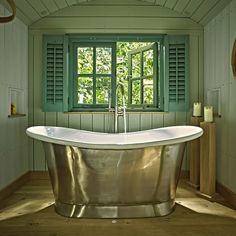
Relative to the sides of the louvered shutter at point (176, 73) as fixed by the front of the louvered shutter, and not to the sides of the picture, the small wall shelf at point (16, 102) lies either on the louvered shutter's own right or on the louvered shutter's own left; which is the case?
on the louvered shutter's own right

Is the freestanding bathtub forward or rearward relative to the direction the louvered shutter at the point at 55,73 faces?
forward

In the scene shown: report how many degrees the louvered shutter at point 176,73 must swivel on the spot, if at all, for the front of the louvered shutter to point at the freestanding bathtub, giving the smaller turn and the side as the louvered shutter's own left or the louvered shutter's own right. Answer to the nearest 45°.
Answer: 0° — it already faces it

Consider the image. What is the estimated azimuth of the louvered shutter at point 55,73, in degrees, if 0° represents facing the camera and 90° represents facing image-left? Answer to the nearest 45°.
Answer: approximately 0°

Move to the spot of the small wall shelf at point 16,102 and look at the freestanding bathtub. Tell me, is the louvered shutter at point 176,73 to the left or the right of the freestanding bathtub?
left

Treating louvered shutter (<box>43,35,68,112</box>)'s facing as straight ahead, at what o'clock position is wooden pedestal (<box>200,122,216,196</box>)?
The wooden pedestal is roughly at 10 o'clock from the louvered shutter.

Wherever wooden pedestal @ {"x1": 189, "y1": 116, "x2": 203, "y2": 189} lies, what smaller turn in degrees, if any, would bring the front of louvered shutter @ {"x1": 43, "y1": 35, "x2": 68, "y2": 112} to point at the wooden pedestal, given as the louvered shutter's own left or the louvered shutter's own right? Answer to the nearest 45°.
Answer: approximately 45° to the louvered shutter's own left

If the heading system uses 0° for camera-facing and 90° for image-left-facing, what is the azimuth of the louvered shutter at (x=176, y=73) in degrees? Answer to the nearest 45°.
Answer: approximately 0°

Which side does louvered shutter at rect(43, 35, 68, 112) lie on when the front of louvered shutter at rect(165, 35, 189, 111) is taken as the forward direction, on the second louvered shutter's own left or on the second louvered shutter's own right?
on the second louvered shutter's own right

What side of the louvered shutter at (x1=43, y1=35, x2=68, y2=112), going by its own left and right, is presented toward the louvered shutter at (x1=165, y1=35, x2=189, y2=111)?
left
